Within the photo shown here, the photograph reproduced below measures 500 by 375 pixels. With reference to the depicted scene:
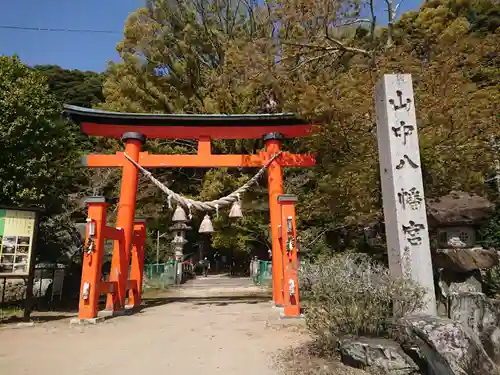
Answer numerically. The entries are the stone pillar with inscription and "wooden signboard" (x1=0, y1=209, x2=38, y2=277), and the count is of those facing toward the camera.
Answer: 2

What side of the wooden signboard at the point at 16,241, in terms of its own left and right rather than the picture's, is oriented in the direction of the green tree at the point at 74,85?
back

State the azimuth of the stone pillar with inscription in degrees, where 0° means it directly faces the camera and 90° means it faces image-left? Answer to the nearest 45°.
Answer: approximately 0°

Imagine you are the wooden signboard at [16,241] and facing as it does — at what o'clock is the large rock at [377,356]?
The large rock is roughly at 11 o'clock from the wooden signboard.

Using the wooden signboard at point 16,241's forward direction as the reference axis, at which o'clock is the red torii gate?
The red torii gate is roughly at 9 o'clock from the wooden signboard.

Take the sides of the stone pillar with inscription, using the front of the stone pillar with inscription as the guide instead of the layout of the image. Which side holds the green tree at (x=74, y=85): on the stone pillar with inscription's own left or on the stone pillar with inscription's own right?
on the stone pillar with inscription's own right

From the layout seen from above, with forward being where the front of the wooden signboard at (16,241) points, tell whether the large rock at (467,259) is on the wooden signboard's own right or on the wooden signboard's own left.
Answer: on the wooden signboard's own left

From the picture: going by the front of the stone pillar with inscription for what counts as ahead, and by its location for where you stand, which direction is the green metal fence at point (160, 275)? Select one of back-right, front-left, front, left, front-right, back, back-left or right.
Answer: back-right

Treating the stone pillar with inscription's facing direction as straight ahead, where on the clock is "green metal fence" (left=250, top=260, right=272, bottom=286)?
The green metal fence is roughly at 5 o'clock from the stone pillar with inscription.

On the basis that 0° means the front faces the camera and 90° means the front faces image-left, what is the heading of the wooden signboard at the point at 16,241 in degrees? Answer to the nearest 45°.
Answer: approximately 0°
